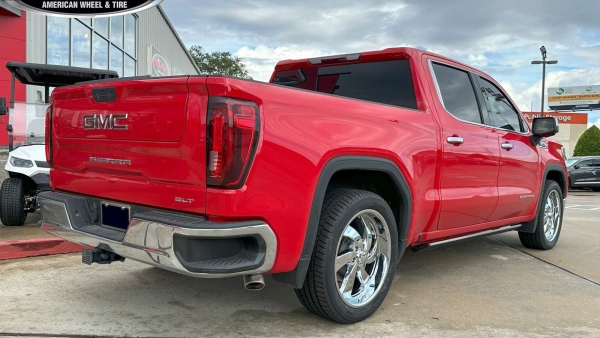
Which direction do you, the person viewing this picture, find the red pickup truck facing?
facing away from the viewer and to the right of the viewer

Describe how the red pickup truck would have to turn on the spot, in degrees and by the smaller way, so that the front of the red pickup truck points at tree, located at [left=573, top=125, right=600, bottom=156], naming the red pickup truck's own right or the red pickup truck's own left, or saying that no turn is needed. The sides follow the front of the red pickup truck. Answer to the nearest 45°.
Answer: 0° — it already faces it
